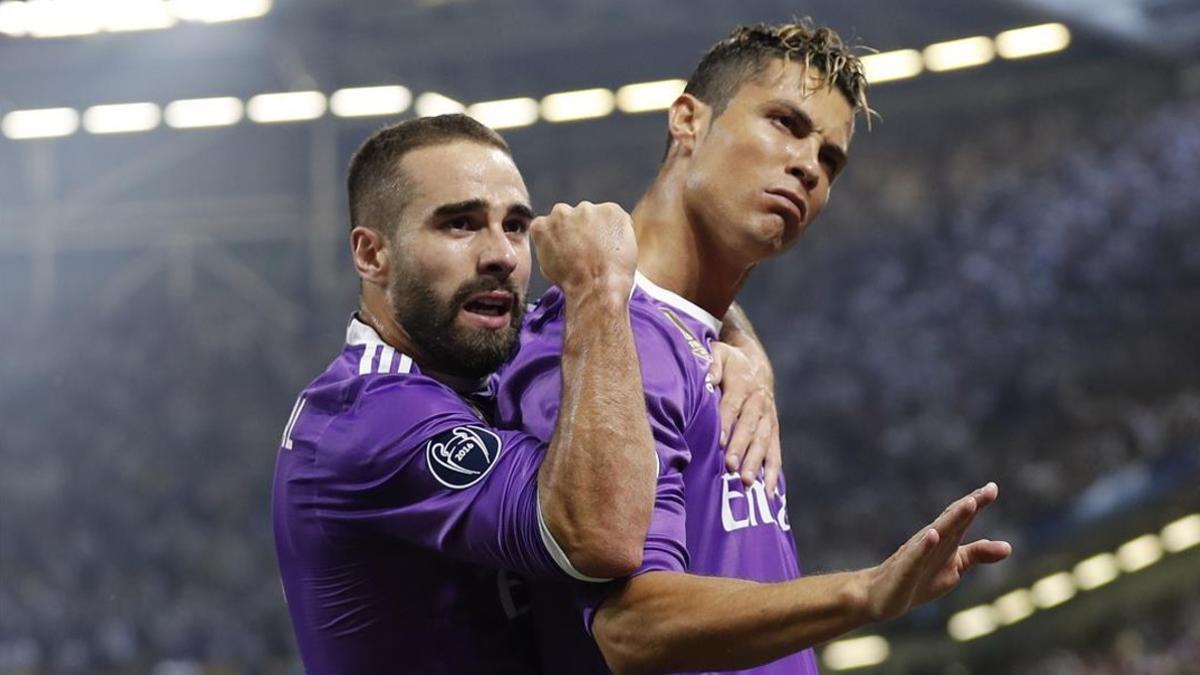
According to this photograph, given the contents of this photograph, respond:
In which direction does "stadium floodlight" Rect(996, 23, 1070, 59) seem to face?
toward the camera

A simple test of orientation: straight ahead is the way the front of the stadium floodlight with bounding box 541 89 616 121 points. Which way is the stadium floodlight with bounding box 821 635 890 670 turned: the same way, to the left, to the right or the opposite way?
the same way

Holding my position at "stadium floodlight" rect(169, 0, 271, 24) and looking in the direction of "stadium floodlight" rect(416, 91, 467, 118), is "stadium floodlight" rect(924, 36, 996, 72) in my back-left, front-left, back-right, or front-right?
front-right

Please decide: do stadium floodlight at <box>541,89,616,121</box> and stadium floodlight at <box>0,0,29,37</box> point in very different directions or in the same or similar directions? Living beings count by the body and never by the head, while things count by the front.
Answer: same or similar directions

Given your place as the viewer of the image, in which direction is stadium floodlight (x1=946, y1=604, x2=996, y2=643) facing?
facing the viewer

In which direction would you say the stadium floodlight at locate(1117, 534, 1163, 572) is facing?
toward the camera

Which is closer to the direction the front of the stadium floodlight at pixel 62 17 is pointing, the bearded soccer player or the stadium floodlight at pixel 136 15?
the bearded soccer player

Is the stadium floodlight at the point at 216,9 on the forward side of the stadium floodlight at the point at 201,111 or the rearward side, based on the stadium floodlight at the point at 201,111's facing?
on the forward side

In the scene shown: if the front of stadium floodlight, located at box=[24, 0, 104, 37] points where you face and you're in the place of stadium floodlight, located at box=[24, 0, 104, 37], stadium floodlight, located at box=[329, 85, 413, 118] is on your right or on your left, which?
on your left

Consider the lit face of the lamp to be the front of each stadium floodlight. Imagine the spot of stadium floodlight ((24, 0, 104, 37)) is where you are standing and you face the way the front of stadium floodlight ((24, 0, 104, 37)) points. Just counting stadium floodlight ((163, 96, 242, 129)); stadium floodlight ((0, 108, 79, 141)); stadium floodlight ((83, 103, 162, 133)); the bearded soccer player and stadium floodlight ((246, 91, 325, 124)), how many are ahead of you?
1
